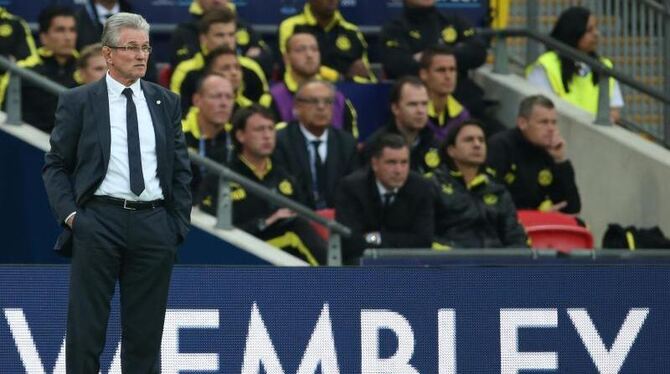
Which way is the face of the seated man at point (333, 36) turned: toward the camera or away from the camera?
toward the camera

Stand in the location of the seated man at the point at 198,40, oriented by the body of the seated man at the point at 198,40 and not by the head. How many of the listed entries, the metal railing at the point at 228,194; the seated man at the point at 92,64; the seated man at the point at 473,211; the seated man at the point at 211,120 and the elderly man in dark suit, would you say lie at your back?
0

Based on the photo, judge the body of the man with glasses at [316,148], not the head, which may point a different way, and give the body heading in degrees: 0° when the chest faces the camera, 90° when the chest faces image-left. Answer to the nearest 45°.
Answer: approximately 0°

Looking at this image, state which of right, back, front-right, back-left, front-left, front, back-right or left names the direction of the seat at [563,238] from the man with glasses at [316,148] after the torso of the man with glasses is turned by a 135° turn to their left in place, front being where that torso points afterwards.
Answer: front-right

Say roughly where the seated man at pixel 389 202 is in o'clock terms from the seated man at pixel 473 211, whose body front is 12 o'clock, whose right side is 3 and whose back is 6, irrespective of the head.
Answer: the seated man at pixel 389 202 is roughly at 2 o'clock from the seated man at pixel 473 211.

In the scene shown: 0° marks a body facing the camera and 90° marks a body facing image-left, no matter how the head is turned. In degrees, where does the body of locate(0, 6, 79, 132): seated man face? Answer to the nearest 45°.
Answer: approximately 315°

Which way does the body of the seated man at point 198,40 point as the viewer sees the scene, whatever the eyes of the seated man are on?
toward the camera

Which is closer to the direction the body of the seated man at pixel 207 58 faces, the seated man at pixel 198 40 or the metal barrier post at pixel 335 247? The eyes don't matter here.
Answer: the metal barrier post

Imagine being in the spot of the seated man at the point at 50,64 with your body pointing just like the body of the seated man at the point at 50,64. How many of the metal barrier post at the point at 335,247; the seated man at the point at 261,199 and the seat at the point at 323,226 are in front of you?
3

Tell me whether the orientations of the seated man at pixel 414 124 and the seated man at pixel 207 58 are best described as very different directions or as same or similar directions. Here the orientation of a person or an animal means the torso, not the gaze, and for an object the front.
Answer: same or similar directions

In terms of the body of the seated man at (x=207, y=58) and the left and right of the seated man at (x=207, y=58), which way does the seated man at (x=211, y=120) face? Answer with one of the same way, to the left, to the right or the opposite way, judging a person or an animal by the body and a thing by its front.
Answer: the same way

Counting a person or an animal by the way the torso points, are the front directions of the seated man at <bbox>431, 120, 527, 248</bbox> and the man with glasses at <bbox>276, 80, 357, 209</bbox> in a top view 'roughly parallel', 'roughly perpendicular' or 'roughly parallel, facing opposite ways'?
roughly parallel

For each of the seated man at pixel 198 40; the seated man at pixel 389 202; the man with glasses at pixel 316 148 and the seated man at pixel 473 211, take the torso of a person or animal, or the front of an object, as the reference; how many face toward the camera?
4

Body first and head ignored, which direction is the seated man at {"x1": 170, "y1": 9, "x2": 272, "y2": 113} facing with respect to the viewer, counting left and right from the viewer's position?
facing the viewer and to the right of the viewer

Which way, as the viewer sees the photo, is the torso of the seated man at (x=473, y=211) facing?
toward the camera
